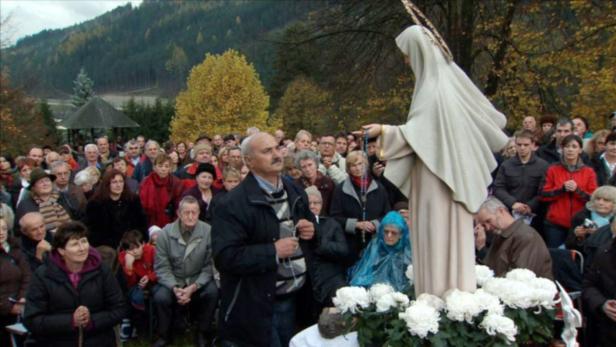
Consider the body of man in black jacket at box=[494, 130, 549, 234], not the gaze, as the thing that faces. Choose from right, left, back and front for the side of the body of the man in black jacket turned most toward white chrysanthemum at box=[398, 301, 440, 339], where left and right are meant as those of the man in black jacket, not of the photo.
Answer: front

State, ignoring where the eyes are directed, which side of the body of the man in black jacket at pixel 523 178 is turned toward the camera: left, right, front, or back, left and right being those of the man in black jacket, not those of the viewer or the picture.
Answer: front

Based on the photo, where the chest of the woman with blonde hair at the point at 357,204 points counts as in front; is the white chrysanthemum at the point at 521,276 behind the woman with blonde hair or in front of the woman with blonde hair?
in front

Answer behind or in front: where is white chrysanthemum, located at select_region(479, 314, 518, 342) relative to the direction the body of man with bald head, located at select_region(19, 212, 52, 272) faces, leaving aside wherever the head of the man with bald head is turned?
in front

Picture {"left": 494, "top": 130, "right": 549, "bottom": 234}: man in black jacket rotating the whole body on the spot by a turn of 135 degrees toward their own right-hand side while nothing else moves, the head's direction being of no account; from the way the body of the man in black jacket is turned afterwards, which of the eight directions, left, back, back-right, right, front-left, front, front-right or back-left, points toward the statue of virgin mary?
back-left

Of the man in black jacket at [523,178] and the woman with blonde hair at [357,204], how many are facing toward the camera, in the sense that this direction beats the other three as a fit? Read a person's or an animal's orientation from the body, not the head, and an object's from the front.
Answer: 2

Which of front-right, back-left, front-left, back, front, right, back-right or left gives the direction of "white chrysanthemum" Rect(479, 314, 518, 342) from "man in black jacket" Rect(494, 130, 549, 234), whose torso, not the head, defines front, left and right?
front

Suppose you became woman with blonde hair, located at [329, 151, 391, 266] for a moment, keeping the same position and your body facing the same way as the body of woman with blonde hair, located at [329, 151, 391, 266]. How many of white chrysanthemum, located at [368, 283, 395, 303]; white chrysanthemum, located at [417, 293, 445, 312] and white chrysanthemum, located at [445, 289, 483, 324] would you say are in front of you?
3

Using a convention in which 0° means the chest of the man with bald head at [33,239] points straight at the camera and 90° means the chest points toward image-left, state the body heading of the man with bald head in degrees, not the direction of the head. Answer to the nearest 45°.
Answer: approximately 315°

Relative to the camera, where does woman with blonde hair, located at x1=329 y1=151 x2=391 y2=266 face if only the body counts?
toward the camera

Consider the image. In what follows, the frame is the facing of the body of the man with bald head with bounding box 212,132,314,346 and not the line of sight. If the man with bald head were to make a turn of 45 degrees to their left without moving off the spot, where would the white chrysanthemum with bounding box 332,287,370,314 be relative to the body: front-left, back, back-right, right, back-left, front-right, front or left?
front-right

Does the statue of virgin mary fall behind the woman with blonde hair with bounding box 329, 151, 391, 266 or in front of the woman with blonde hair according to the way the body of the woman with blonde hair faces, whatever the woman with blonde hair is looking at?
in front

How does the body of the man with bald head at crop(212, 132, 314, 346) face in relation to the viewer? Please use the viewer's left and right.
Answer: facing the viewer and to the right of the viewer

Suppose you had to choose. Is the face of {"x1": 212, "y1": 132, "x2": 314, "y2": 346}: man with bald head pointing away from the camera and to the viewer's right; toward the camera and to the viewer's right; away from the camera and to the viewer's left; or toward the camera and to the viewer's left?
toward the camera and to the viewer's right

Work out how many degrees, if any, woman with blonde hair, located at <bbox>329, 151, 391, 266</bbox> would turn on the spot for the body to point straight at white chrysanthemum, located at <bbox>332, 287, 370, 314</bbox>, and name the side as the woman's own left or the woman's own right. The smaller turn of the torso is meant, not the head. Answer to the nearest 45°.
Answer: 0° — they already face it
